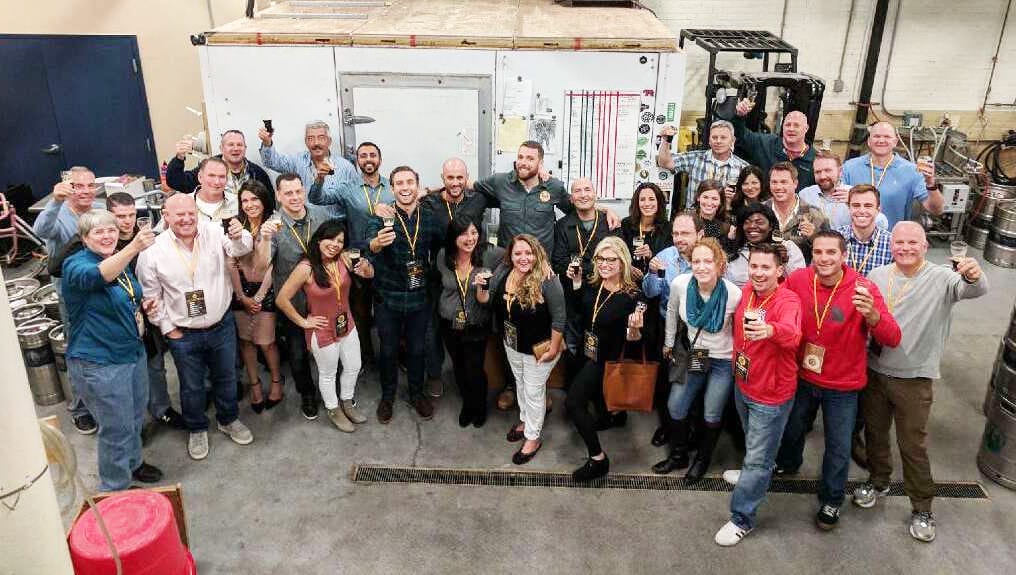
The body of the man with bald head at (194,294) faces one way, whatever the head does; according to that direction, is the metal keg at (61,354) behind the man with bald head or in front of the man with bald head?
behind

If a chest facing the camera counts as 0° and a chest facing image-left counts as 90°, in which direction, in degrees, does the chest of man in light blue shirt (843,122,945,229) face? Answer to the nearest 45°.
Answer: approximately 0°

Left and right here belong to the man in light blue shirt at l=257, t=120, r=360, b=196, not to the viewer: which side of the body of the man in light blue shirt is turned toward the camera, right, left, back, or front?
front

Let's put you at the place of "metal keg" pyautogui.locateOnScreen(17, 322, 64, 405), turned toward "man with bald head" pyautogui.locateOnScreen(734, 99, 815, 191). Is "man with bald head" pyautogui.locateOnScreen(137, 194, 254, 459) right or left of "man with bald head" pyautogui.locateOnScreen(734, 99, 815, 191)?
right

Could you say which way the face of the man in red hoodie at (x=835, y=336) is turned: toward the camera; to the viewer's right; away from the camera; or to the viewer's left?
toward the camera

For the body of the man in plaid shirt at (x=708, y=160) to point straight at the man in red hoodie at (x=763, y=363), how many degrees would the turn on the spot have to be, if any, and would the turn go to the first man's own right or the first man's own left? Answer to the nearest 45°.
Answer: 0° — they already face them

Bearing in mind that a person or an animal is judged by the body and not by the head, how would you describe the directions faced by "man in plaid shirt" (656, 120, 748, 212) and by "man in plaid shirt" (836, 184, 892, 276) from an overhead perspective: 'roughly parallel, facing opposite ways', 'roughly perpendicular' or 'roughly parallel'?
roughly parallel

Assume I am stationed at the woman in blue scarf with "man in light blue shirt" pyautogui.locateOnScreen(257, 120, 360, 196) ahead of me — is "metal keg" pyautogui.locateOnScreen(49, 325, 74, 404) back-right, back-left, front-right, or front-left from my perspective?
front-left

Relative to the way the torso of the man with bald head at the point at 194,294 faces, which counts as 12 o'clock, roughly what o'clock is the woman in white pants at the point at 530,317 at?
The woman in white pants is roughly at 10 o'clock from the man with bald head.

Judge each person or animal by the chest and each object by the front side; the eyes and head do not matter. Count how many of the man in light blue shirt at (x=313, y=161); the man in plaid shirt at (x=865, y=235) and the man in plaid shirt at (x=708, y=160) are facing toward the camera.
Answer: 3

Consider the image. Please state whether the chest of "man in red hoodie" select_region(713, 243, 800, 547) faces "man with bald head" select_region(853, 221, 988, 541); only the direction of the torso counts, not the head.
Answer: no

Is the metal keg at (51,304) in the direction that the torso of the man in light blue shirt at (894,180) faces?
no

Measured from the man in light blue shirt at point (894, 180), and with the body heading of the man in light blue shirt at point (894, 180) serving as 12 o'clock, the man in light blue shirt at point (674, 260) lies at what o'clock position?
the man in light blue shirt at point (674, 260) is roughly at 1 o'clock from the man in light blue shirt at point (894, 180).

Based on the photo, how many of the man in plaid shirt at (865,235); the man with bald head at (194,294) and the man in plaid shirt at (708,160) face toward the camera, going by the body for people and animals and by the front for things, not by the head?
3

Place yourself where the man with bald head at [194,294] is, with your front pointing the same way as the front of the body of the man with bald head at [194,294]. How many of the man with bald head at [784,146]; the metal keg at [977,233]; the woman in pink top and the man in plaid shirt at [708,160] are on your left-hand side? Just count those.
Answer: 4

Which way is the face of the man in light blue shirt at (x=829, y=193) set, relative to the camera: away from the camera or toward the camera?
toward the camera

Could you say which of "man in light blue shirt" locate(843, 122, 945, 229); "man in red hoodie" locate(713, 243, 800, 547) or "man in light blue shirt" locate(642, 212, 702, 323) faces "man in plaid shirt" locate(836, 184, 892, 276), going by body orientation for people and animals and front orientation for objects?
"man in light blue shirt" locate(843, 122, 945, 229)

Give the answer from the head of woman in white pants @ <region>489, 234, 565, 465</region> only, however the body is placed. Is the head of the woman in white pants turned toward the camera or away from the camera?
toward the camera

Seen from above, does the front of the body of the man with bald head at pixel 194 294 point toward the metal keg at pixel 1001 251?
no
